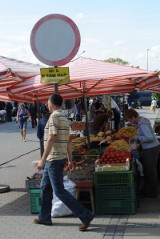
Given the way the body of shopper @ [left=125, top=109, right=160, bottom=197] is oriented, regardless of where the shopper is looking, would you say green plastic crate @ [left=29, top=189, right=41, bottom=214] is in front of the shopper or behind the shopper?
in front

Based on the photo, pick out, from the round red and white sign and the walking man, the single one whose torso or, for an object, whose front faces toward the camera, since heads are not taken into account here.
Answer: the round red and white sign

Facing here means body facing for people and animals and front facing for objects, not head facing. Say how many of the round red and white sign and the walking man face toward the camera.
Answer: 1

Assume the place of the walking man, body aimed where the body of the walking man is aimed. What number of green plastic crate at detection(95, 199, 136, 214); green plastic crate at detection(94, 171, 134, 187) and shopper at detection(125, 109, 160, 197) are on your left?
0

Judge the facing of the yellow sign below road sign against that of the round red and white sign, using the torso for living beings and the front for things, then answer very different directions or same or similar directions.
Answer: same or similar directions

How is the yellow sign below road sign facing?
toward the camera

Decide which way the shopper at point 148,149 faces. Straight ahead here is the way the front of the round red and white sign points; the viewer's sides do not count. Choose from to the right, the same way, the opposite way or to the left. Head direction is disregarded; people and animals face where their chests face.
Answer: to the right

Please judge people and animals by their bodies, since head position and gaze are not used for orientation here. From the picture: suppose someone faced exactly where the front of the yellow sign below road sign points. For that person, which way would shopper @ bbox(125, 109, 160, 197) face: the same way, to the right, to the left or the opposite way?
to the right

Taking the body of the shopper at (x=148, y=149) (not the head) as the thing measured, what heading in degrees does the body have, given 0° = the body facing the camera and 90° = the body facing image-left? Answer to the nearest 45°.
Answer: approximately 90°

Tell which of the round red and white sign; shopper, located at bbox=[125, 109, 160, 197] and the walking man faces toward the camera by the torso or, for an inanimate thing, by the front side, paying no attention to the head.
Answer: the round red and white sign

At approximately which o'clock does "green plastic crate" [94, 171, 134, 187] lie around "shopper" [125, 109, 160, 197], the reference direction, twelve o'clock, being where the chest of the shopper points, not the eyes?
The green plastic crate is roughly at 10 o'clock from the shopper.

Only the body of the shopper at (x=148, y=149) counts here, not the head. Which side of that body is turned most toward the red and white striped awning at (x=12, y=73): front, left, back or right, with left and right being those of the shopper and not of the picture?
front
